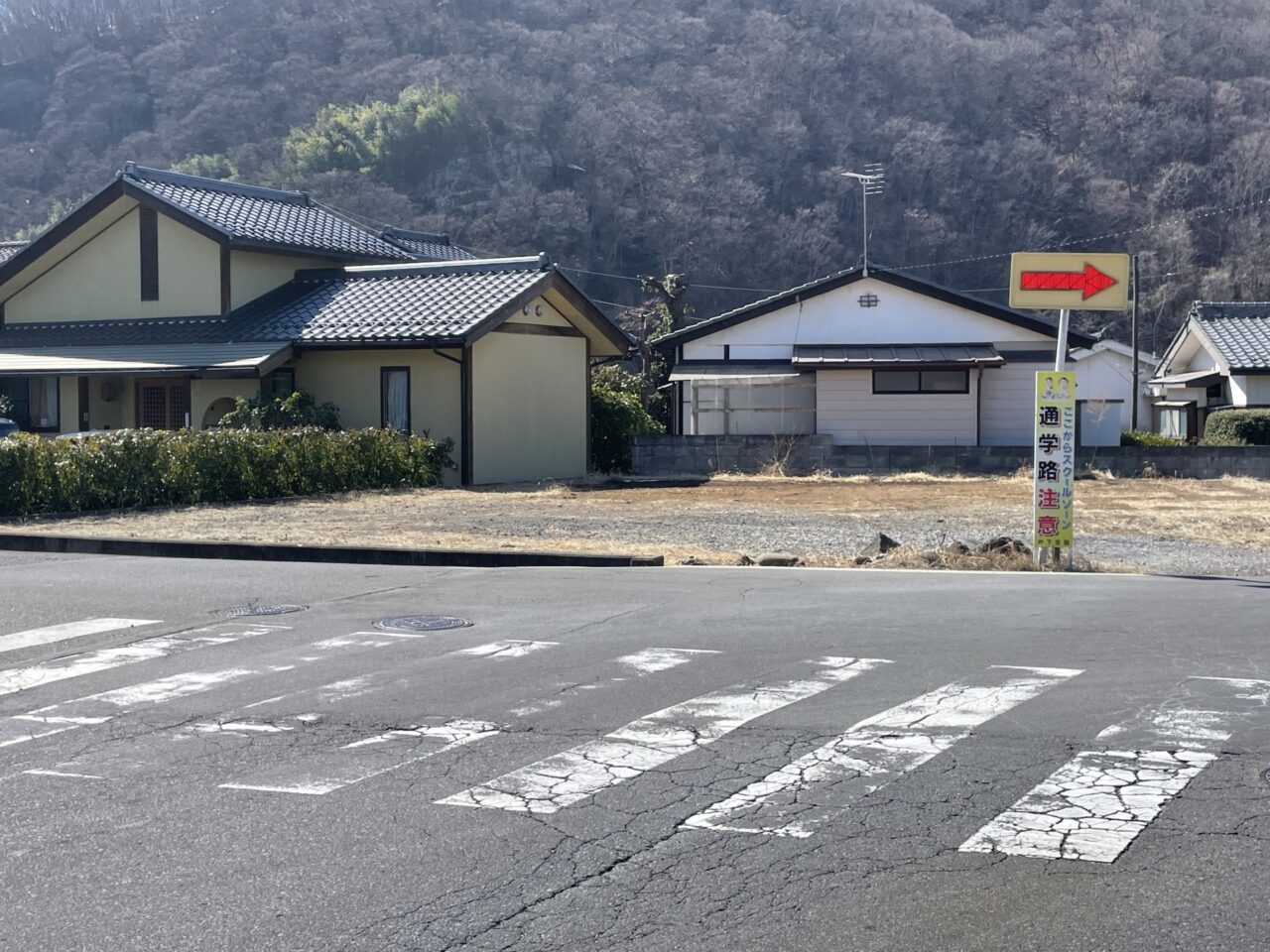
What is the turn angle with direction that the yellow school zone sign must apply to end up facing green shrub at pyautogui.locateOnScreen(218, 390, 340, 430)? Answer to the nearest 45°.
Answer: approximately 135° to its right

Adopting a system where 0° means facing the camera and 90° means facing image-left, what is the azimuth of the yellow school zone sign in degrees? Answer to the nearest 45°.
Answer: approximately 0°

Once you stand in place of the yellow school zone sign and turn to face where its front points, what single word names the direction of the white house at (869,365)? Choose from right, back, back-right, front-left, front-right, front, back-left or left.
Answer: back

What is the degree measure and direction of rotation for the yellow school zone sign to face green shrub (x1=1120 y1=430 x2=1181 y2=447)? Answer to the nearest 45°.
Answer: approximately 180°

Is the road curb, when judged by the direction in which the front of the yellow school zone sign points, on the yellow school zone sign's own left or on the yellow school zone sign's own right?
on the yellow school zone sign's own right

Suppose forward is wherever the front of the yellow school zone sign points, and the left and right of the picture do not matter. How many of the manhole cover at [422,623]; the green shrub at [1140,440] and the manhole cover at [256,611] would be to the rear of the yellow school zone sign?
1

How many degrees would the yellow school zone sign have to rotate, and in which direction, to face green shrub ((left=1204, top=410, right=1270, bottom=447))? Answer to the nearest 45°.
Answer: approximately 180°

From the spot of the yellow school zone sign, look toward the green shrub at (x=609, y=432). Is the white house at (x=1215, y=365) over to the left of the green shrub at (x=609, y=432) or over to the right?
right

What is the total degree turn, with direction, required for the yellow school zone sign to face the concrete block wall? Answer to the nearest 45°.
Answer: approximately 180°

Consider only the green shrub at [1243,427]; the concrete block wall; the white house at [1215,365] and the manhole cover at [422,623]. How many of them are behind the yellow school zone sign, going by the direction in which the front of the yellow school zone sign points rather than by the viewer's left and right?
3

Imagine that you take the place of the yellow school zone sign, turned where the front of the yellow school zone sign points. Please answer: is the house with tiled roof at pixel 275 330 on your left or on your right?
on your right

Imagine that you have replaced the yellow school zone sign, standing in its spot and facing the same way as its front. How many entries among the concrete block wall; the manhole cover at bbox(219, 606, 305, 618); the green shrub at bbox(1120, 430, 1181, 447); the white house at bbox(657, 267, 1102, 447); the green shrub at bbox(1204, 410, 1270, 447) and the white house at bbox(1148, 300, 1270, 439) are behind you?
5

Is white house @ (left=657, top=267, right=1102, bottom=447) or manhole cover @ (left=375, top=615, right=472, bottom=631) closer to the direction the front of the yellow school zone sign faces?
the manhole cover

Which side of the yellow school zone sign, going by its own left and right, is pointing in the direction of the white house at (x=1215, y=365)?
back

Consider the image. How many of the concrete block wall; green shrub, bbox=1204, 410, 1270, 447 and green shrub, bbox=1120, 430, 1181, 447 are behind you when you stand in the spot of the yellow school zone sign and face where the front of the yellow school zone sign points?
3

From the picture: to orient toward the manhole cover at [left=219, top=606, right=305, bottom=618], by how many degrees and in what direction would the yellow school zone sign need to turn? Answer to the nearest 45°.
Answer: approximately 45° to its right
